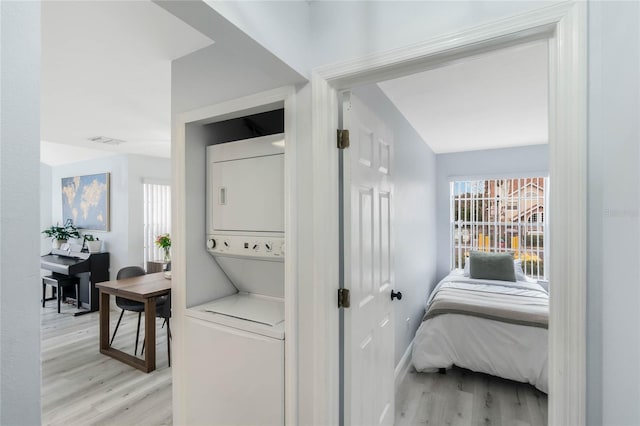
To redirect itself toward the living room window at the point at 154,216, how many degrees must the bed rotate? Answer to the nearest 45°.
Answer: approximately 90° to its right

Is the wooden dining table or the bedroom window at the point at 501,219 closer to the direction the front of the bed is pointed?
the wooden dining table

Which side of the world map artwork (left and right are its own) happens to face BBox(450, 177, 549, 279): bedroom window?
left

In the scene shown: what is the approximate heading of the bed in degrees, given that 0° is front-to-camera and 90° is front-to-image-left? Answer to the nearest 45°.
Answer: approximately 0°

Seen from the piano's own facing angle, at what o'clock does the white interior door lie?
The white interior door is roughly at 10 o'clock from the piano.

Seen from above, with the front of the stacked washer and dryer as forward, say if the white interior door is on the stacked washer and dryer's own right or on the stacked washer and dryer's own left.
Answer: on the stacked washer and dryer's own left

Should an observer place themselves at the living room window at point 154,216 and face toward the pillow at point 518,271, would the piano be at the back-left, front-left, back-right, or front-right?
back-right

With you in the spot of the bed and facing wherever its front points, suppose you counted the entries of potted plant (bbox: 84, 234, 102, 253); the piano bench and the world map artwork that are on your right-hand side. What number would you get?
3

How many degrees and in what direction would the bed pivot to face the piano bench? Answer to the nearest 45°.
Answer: approximately 90° to its right

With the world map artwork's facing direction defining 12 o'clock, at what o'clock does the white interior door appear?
The white interior door is roughly at 10 o'clock from the world map artwork.
